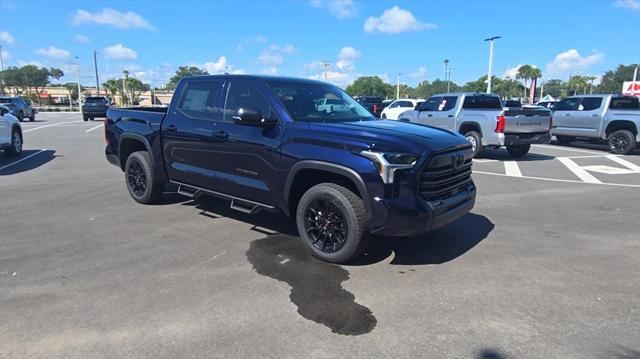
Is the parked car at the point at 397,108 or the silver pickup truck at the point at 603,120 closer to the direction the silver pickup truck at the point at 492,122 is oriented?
the parked car

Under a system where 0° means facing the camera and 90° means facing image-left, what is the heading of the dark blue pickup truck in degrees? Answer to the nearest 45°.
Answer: approximately 315°

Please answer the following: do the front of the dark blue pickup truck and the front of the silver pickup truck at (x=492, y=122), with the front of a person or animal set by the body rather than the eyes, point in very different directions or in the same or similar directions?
very different directions

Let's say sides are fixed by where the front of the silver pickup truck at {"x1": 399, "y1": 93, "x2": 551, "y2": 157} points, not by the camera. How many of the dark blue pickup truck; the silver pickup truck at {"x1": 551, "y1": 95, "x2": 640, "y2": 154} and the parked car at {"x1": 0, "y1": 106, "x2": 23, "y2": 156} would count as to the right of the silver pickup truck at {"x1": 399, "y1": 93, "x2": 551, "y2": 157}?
1

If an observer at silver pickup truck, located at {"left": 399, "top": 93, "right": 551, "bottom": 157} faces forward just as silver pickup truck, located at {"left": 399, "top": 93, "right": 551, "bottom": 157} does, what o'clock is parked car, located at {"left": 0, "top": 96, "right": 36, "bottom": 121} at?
The parked car is roughly at 11 o'clock from the silver pickup truck.

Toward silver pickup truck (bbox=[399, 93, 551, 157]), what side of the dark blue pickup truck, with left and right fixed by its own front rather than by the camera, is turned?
left

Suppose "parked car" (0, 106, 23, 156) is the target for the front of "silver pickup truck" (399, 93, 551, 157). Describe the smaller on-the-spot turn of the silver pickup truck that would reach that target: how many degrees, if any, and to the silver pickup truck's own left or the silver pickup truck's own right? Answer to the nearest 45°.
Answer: approximately 90° to the silver pickup truck's own left

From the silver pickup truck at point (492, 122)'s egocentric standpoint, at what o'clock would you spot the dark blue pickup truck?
The dark blue pickup truck is roughly at 8 o'clock from the silver pickup truck.

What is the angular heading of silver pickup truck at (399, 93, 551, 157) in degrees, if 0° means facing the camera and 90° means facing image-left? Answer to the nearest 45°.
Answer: approximately 135°

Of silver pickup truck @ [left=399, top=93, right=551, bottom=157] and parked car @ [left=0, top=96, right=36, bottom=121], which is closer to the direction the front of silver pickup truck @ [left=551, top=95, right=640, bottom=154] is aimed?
the parked car
